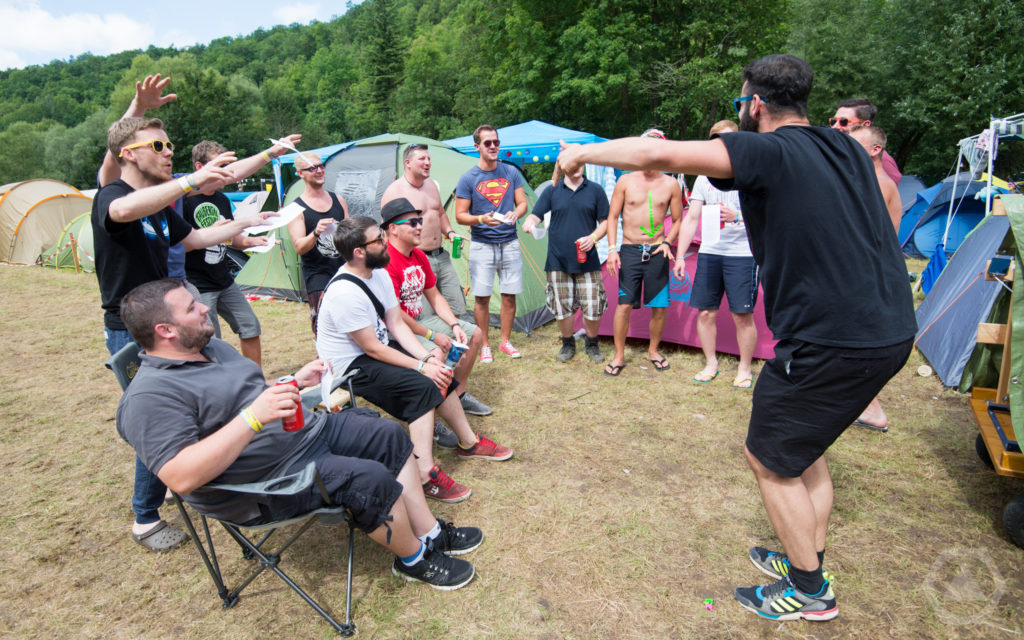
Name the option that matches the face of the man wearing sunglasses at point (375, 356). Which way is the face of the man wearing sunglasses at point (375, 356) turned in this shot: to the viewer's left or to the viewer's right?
to the viewer's right

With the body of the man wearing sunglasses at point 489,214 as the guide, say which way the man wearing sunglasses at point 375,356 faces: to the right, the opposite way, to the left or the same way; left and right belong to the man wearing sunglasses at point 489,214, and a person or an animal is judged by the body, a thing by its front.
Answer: to the left

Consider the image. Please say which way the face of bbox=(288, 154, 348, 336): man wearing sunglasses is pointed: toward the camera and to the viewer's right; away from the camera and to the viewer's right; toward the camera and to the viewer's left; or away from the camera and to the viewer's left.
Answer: toward the camera and to the viewer's right

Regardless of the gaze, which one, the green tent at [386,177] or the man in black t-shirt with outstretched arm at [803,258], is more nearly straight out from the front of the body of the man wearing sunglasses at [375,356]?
the man in black t-shirt with outstretched arm

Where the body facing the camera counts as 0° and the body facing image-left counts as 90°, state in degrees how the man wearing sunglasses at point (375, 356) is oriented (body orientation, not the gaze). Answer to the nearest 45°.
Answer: approximately 270°

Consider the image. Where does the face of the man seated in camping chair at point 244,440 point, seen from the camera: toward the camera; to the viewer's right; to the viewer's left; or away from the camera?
to the viewer's right

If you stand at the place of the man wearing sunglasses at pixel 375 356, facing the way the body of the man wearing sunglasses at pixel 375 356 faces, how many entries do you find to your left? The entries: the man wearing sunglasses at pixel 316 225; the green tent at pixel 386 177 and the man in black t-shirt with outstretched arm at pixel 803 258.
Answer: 2

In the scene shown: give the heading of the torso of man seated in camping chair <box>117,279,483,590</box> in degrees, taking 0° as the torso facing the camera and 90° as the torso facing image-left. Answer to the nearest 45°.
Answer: approximately 270°

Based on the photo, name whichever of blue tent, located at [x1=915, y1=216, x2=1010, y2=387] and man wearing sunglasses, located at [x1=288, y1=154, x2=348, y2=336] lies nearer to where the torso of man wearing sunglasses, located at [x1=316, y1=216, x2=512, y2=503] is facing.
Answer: the blue tent

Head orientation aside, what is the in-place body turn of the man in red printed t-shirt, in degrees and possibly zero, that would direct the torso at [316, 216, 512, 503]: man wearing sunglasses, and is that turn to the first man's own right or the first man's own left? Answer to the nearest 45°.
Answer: approximately 45° to the first man's own right

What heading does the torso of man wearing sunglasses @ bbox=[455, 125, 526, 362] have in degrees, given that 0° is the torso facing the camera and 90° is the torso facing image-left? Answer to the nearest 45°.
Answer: approximately 0°
